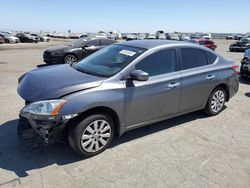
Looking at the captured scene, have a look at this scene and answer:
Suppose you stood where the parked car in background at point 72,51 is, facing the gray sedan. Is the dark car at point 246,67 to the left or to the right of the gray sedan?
left

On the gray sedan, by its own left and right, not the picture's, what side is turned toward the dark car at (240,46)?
back

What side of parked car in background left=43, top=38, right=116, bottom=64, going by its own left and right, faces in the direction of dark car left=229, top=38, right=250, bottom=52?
back

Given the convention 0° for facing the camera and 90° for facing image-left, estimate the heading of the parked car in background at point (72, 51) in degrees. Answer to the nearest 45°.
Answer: approximately 45°

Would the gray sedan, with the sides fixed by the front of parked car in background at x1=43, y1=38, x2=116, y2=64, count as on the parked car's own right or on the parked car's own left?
on the parked car's own left

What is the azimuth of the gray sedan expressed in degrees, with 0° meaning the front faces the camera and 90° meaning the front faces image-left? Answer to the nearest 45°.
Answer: approximately 45°

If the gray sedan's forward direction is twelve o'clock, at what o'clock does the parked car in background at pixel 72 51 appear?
The parked car in background is roughly at 4 o'clock from the gray sedan.

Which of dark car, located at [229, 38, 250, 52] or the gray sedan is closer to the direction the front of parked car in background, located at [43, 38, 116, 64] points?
the gray sedan

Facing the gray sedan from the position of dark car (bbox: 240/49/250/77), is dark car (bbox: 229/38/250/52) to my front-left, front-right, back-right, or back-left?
back-right

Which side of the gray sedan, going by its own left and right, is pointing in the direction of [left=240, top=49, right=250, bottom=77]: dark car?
back
